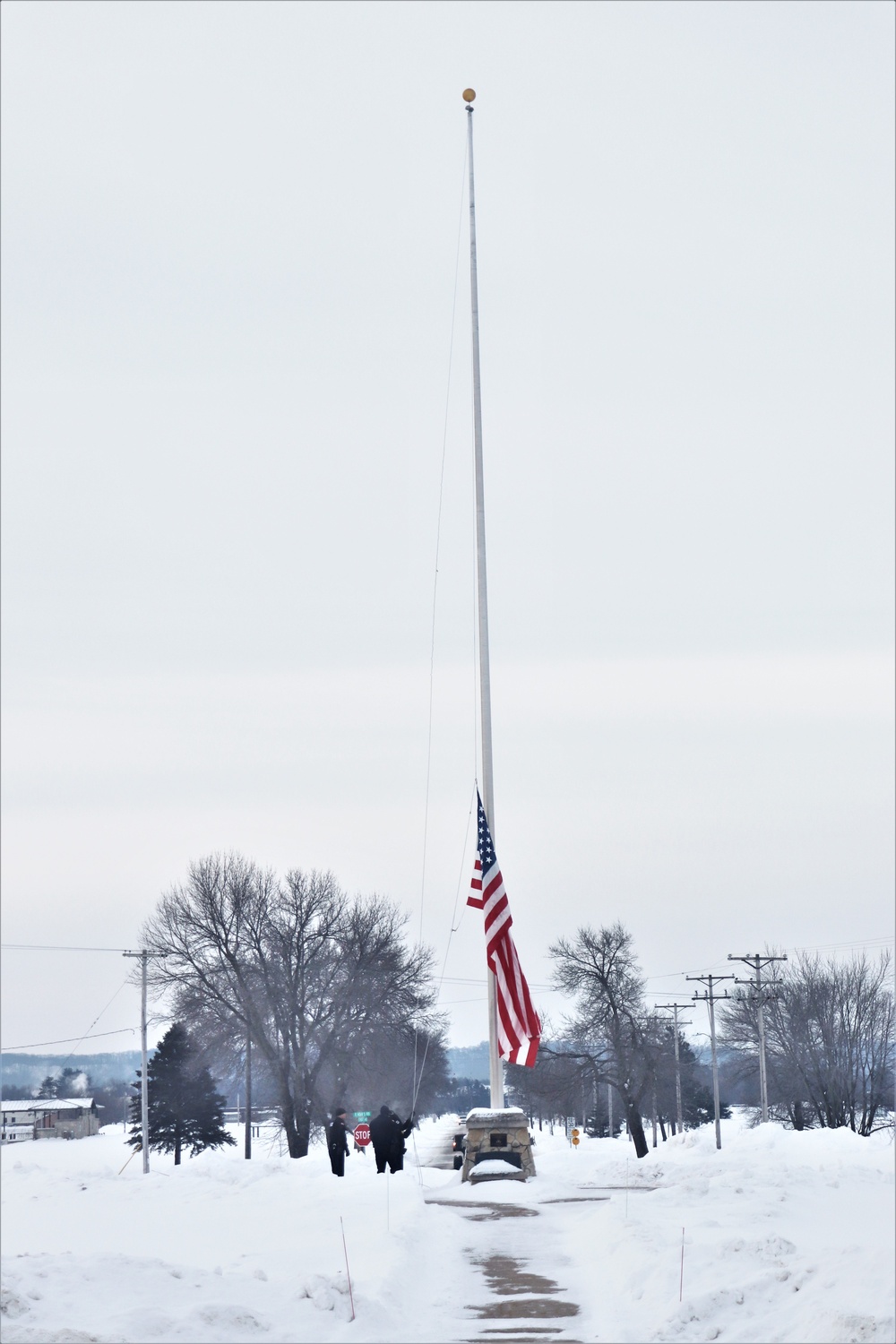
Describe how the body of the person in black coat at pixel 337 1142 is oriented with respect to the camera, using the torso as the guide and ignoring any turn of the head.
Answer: to the viewer's right

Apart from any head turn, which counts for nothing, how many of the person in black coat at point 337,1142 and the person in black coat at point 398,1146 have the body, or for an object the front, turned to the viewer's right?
2

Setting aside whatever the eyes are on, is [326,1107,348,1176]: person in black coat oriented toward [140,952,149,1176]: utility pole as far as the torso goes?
no

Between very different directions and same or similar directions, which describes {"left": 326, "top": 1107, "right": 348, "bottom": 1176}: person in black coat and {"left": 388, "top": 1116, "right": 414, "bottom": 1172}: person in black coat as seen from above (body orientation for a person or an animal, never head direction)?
same or similar directions
